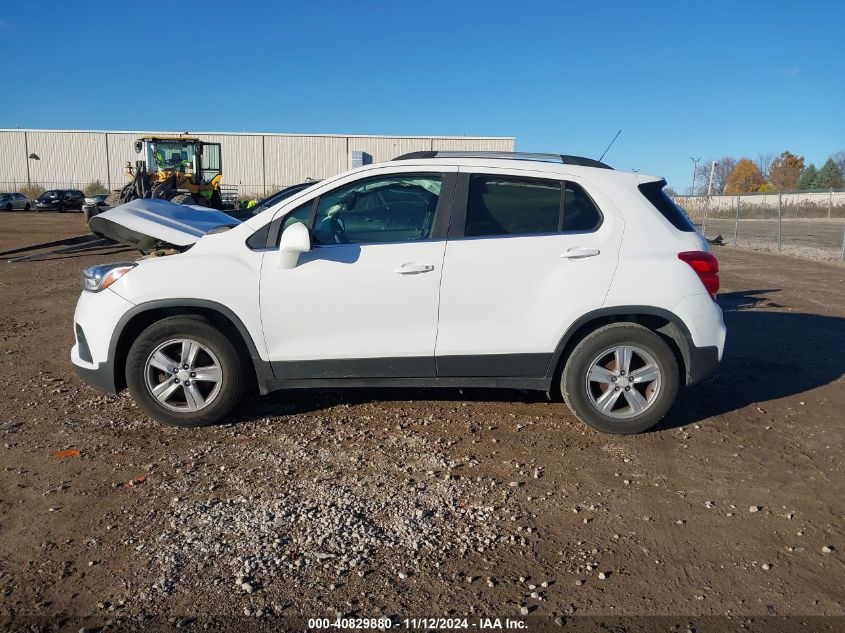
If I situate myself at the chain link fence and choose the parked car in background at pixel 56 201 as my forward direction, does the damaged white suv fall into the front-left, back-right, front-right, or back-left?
front-left

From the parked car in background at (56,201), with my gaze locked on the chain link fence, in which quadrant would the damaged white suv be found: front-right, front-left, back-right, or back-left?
front-right

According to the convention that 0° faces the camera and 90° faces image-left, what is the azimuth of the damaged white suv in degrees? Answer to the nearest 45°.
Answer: approximately 90°

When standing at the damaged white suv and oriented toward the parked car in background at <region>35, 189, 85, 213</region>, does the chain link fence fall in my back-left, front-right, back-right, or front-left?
front-right

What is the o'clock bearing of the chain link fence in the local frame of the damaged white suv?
The chain link fence is roughly at 4 o'clock from the damaged white suv.

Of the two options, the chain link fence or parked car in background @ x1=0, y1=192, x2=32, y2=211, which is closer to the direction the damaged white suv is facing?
the parked car in background

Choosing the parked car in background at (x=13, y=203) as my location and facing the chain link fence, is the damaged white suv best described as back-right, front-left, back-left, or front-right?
front-right

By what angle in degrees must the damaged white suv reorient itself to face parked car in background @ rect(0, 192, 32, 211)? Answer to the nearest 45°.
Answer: approximately 45° to its right

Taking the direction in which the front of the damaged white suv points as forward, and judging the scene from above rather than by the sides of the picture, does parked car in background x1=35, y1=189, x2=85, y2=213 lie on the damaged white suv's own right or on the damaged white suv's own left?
on the damaged white suv's own right
